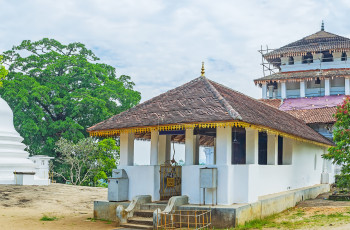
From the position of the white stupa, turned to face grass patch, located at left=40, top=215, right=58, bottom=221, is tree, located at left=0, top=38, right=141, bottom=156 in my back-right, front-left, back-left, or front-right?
back-left

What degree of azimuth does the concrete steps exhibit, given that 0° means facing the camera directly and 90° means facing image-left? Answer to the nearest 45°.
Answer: approximately 45°

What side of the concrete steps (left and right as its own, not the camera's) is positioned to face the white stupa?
right

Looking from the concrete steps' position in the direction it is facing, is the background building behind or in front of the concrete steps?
behind

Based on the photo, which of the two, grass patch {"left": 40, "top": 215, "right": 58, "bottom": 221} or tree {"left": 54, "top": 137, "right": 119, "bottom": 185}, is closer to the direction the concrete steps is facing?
the grass patch

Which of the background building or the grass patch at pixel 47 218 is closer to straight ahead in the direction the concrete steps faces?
the grass patch

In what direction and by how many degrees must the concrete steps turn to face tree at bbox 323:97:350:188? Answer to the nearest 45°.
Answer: approximately 180°

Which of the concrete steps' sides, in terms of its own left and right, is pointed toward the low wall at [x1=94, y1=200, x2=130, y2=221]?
right

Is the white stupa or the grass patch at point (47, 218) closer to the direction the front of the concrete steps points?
the grass patch

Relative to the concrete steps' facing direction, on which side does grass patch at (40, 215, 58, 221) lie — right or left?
on its right

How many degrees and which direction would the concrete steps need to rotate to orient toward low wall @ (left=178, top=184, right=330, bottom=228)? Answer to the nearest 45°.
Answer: approximately 135° to its left
